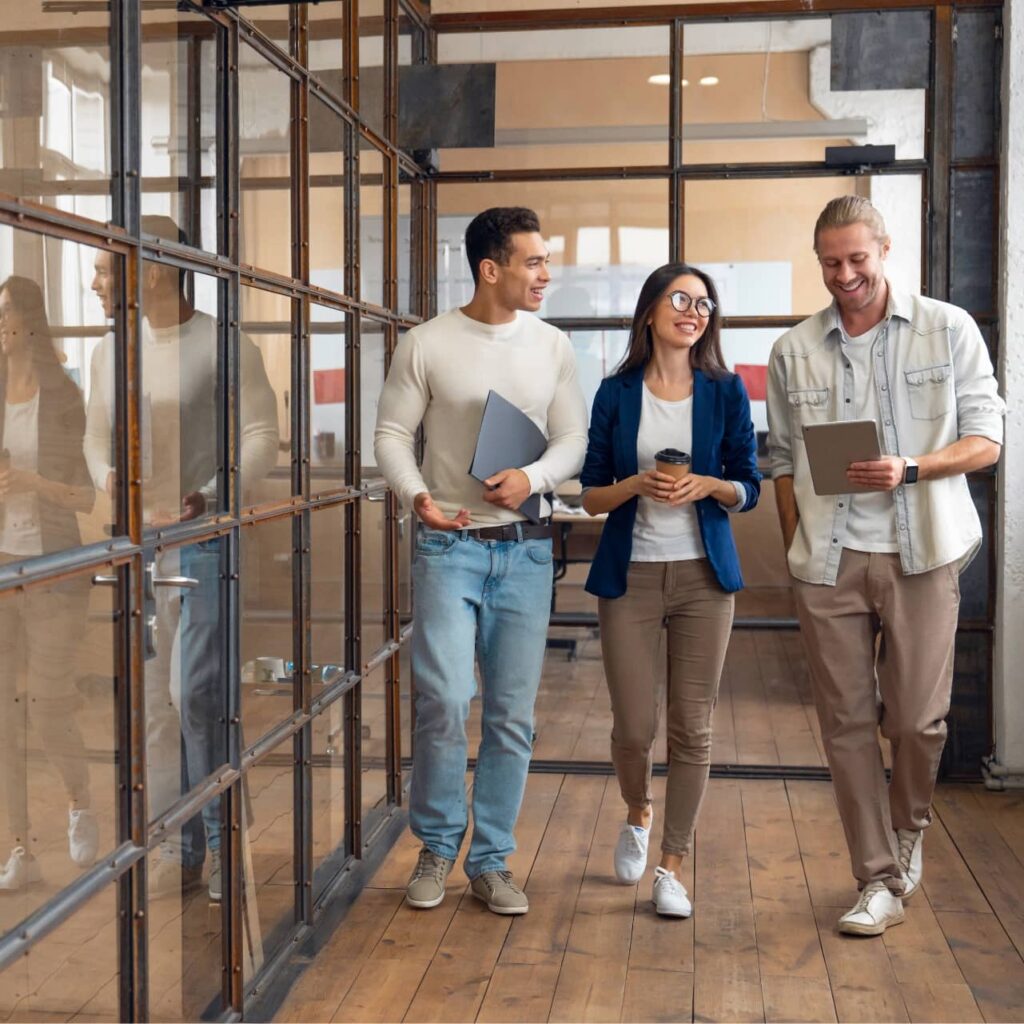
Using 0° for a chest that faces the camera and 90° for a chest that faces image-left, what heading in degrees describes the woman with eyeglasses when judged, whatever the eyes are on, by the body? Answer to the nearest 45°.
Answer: approximately 0°

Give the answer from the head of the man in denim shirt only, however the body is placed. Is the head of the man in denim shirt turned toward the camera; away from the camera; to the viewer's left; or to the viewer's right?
toward the camera

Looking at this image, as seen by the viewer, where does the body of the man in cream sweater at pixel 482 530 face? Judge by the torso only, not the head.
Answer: toward the camera

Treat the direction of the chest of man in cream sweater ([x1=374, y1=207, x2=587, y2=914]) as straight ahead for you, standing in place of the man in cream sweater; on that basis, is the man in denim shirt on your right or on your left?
on your left
